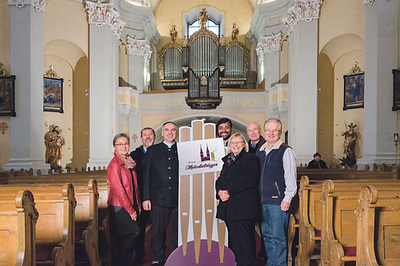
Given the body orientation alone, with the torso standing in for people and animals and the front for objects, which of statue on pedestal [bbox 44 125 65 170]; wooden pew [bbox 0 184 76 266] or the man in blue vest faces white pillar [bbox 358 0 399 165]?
the statue on pedestal

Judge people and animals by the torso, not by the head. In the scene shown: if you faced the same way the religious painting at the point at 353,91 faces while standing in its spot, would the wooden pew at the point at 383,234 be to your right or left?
on your left

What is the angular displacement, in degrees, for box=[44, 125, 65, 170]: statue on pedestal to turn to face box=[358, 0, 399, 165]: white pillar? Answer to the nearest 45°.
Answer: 0° — it already faces it

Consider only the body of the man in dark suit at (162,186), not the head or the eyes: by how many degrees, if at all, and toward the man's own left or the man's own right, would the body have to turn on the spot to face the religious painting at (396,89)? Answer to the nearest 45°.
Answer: approximately 135° to the man's own left

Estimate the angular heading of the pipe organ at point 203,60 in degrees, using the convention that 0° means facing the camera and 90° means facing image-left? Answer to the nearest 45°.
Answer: approximately 0°
